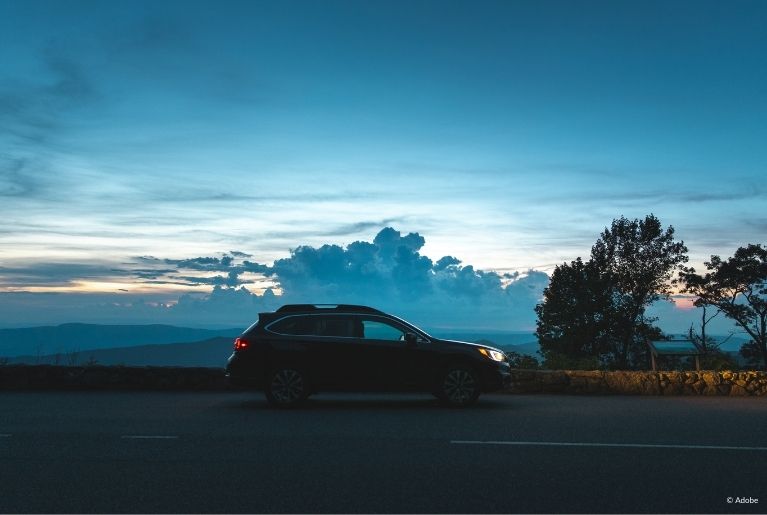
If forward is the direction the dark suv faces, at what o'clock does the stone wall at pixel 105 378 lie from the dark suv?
The stone wall is roughly at 7 o'clock from the dark suv.

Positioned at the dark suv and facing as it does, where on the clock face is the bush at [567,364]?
The bush is roughly at 10 o'clock from the dark suv.

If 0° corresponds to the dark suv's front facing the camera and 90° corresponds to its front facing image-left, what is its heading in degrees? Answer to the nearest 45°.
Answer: approximately 270°

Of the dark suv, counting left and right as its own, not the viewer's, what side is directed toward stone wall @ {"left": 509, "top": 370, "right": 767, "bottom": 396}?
front

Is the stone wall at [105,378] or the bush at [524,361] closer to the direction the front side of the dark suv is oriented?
the bush

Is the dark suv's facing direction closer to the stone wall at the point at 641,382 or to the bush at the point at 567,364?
the stone wall

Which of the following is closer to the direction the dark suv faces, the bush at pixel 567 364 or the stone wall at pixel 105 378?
the bush

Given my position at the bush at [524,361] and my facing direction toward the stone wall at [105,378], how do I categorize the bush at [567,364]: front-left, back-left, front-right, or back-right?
back-left

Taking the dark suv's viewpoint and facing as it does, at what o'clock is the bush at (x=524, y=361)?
The bush is roughly at 10 o'clock from the dark suv.
